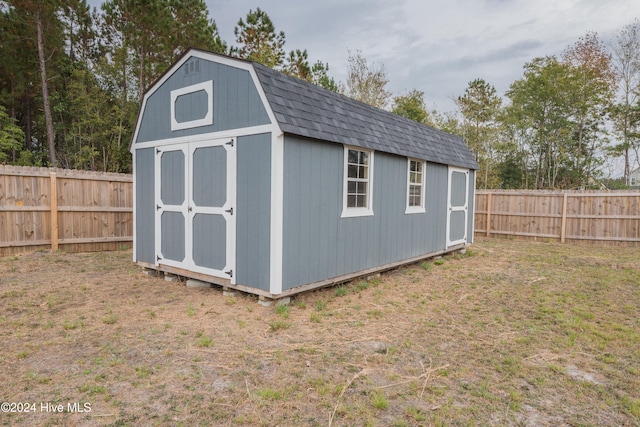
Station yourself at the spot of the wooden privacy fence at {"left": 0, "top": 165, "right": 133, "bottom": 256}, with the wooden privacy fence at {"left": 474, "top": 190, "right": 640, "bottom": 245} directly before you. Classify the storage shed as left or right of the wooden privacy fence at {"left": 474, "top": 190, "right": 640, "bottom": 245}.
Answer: right

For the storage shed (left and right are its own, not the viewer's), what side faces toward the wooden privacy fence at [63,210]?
right

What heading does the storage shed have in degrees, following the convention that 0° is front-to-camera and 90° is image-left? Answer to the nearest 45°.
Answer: approximately 45°

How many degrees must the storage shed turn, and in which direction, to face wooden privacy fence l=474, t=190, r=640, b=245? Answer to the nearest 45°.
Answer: approximately 180°
